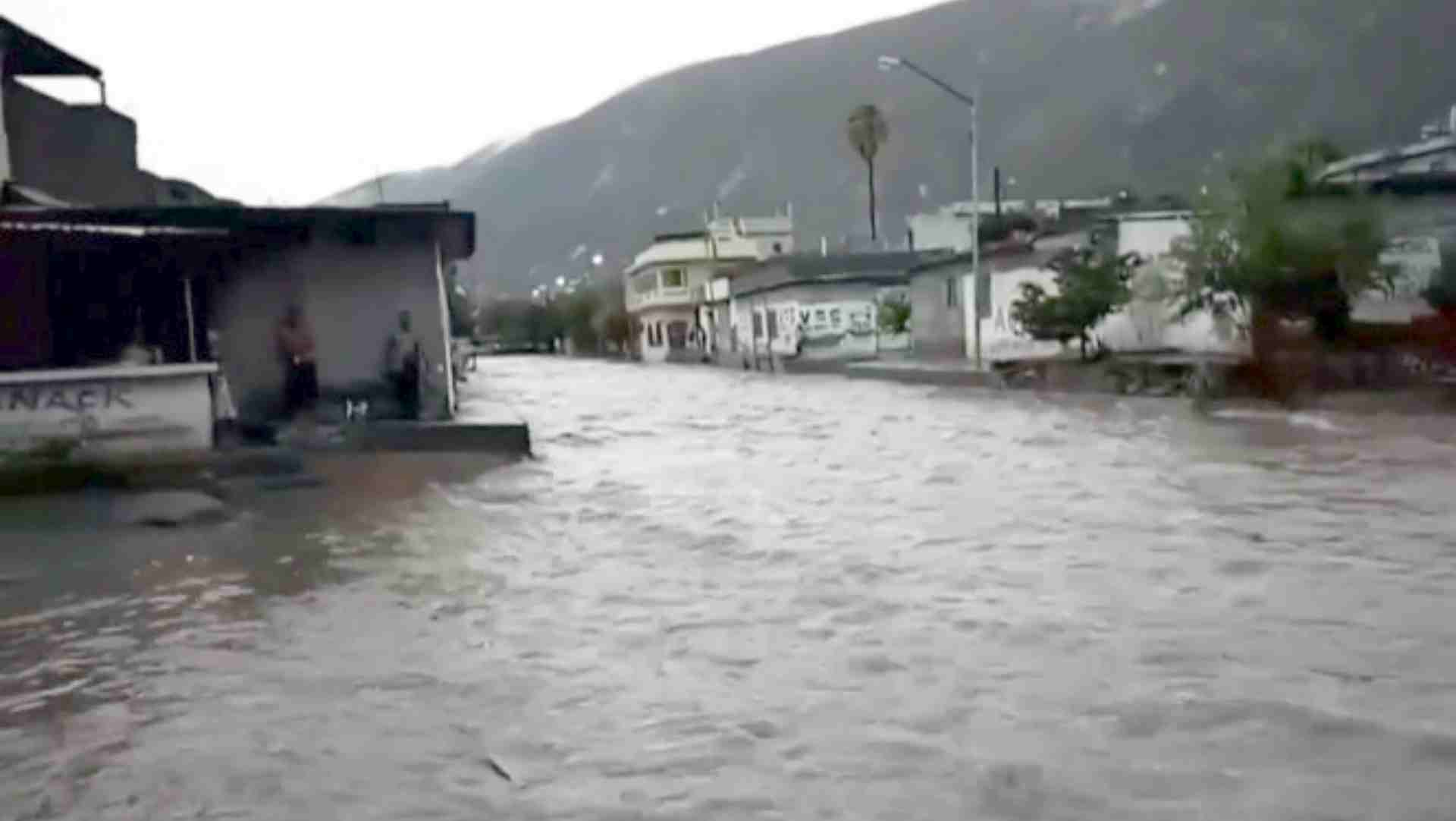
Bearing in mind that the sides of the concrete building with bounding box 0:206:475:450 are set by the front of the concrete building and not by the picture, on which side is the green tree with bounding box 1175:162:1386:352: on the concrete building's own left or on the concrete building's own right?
on the concrete building's own left

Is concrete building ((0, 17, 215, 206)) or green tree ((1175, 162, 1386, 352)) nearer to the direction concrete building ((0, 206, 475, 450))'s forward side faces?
the green tree

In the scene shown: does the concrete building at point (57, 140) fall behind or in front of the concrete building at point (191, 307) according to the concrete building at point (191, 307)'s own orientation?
behind

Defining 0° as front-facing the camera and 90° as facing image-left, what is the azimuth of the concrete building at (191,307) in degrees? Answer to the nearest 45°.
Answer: approximately 0°
